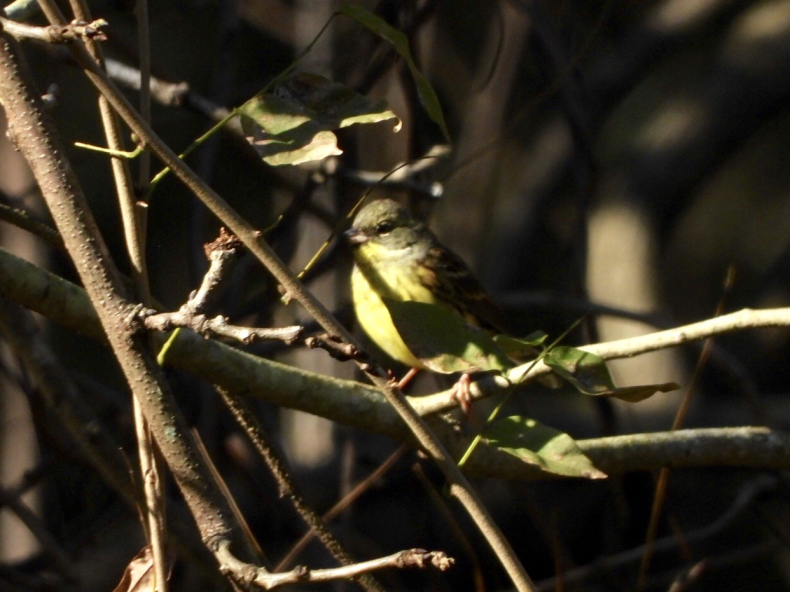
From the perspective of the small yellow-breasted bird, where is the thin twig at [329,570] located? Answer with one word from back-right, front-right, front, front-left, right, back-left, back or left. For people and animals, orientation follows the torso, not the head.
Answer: front-left

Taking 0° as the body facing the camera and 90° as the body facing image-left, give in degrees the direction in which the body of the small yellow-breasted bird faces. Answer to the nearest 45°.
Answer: approximately 45°

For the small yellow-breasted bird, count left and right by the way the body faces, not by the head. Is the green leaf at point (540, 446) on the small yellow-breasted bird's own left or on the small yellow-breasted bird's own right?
on the small yellow-breasted bird's own left

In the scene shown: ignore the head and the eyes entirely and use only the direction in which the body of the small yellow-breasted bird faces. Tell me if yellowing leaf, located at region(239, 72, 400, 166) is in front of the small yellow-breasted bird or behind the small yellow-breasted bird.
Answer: in front
